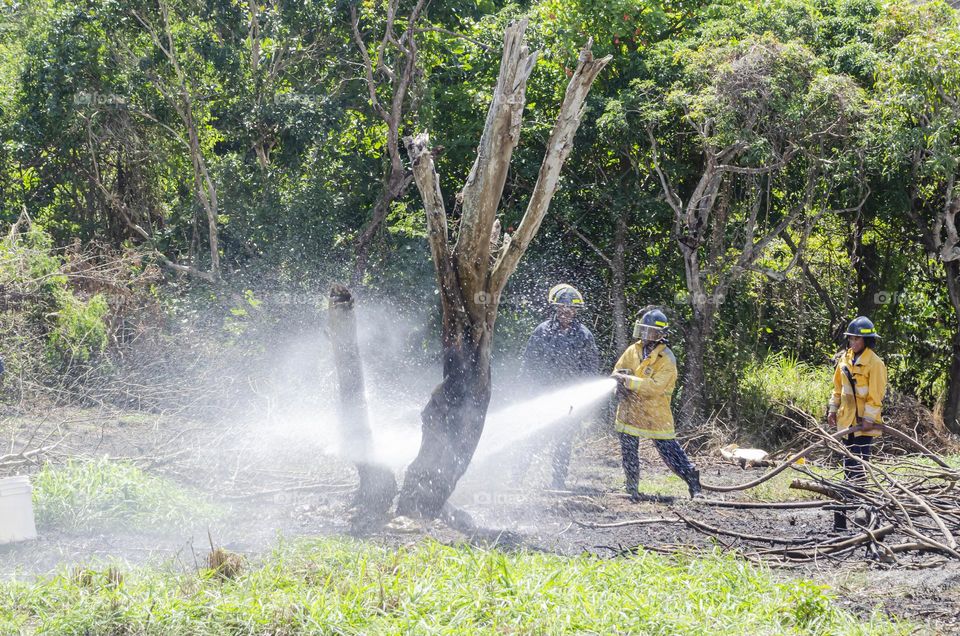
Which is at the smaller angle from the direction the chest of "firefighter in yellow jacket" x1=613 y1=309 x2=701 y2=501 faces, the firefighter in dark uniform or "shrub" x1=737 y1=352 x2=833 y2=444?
the firefighter in dark uniform

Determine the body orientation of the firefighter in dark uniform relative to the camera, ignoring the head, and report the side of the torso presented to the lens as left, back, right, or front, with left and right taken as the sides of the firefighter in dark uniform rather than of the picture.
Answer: front

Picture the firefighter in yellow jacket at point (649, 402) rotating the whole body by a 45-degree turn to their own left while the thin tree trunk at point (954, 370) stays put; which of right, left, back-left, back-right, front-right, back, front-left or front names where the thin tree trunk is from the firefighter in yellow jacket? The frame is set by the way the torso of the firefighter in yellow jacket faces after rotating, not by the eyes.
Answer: back-left

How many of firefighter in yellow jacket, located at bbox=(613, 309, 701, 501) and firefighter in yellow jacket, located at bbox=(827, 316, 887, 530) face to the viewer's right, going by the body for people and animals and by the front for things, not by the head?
0

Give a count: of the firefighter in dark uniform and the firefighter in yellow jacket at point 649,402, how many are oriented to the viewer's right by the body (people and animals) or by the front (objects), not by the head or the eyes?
0

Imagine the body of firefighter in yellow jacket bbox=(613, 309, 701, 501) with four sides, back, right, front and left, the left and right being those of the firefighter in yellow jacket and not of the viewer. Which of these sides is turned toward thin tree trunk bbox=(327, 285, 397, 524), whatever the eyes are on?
front

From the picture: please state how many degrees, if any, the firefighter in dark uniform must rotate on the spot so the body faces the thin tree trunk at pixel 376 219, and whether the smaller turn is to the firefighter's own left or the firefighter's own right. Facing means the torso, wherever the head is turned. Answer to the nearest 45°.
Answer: approximately 135° to the firefighter's own right

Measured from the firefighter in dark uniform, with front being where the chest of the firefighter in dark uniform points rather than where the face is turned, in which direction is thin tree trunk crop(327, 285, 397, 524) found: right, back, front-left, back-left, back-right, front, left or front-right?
front-right

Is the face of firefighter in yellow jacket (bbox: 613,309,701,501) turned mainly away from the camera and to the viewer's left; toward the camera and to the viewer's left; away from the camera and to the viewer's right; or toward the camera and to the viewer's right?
toward the camera and to the viewer's left

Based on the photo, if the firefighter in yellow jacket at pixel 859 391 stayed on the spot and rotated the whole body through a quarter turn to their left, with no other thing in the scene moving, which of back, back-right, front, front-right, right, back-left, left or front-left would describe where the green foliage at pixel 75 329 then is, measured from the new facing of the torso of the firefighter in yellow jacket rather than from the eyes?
back-right

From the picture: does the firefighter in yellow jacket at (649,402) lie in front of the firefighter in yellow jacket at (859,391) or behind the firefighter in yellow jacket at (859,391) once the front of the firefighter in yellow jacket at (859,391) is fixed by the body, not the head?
in front

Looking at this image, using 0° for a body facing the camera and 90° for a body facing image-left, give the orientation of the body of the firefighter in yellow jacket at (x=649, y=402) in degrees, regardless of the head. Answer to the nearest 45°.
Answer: approximately 45°

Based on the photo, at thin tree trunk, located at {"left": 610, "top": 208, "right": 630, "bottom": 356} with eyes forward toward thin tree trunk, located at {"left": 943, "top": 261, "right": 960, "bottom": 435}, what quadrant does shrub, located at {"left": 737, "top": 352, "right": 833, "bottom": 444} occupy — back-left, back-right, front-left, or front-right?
front-right
